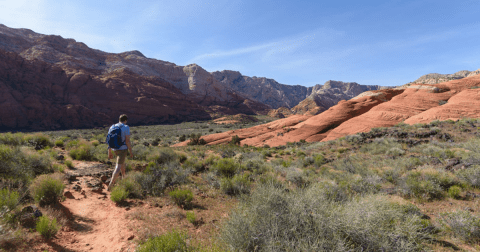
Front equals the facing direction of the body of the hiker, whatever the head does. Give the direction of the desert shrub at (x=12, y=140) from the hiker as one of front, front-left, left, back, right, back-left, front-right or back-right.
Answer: left

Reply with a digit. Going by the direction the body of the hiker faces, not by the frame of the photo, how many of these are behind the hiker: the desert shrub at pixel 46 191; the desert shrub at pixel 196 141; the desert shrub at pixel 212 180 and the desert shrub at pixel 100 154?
1

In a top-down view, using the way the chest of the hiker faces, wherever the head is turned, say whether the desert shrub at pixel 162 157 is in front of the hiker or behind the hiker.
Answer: in front

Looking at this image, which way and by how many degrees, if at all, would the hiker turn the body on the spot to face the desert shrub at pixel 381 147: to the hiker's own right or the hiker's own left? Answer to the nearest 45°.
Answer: approximately 45° to the hiker's own right

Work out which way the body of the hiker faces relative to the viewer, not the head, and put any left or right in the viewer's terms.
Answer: facing away from the viewer and to the right of the viewer

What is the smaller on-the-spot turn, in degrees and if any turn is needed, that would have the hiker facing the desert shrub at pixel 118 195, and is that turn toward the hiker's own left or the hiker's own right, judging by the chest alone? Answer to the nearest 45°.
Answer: approximately 135° to the hiker's own right

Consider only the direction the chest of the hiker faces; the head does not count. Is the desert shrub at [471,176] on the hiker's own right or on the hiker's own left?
on the hiker's own right

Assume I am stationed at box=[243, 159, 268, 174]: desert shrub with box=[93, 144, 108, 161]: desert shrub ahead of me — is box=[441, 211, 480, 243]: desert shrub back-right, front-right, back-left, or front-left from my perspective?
back-left

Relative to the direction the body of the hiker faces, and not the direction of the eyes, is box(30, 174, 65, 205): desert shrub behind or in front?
behind

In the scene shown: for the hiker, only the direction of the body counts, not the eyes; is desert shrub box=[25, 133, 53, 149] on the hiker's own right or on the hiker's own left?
on the hiker's own left

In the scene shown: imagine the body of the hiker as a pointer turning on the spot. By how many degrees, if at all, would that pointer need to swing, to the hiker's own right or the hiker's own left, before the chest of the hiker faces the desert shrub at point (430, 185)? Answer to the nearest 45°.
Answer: approximately 90° to the hiker's own right

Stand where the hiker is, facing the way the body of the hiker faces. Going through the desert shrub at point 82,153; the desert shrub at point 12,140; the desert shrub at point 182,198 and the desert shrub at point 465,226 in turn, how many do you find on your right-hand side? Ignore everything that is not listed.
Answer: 2
